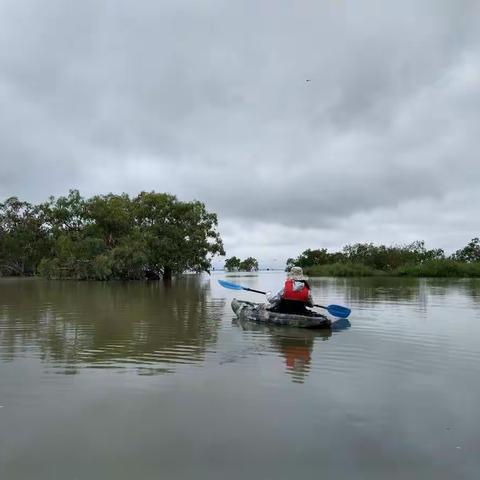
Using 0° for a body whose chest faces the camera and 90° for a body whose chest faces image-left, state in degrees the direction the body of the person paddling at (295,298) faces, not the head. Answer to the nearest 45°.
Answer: approximately 135°
